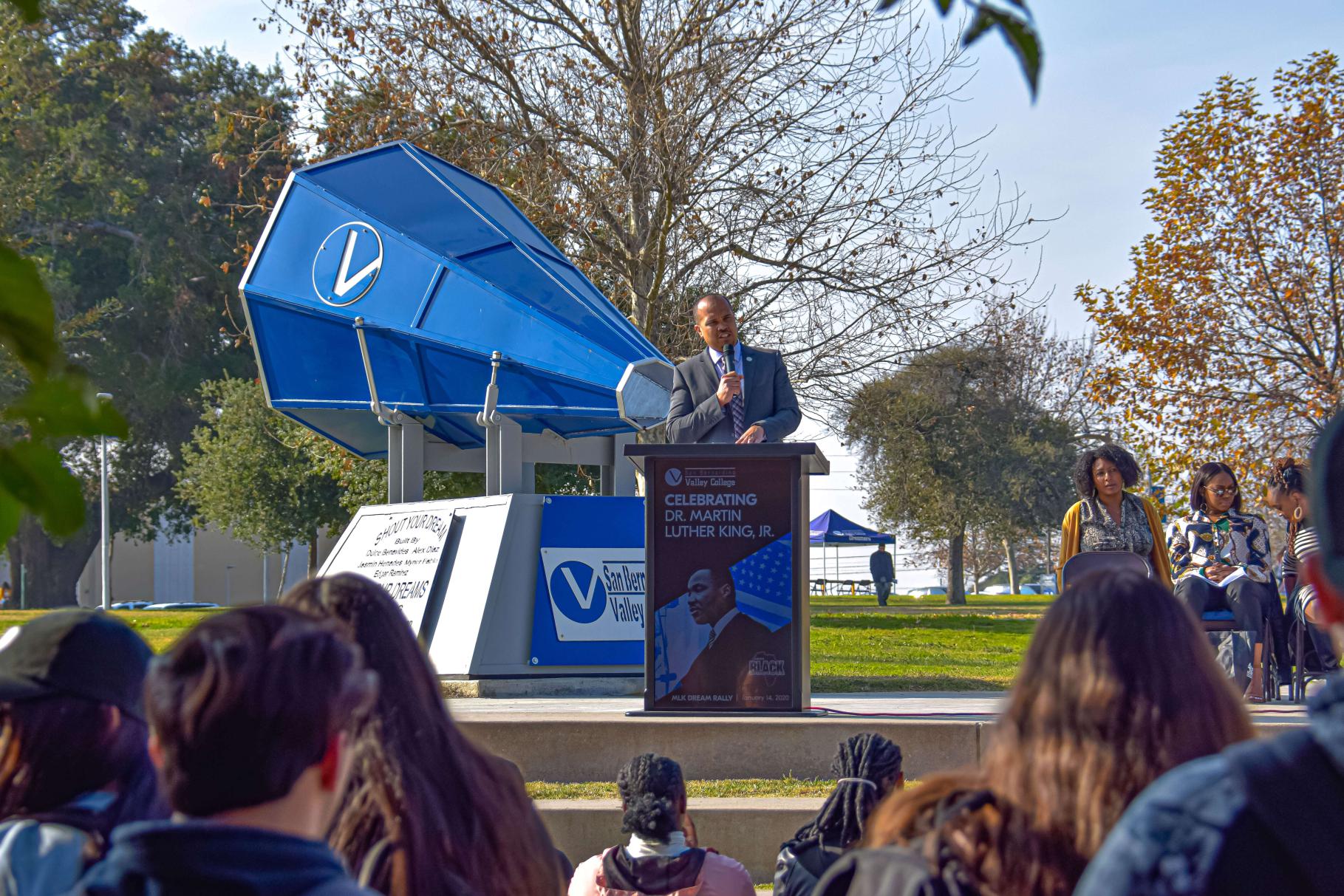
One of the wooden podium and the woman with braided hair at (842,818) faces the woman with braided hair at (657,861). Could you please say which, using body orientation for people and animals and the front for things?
the wooden podium

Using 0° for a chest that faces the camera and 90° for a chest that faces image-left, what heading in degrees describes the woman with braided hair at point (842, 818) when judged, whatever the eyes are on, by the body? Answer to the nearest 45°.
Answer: approximately 225°

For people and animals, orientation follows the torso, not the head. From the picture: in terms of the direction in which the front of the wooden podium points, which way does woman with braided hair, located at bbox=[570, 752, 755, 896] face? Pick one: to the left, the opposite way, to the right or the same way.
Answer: the opposite way

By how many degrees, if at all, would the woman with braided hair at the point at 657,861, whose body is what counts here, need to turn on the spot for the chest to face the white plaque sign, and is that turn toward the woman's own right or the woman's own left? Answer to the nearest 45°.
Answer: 0° — they already face it

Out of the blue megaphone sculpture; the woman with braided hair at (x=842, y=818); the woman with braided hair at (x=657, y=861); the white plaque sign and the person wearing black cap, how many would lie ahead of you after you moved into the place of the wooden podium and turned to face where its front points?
3

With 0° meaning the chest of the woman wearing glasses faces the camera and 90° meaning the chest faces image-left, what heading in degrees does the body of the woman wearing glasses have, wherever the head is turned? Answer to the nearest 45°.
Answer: approximately 0°

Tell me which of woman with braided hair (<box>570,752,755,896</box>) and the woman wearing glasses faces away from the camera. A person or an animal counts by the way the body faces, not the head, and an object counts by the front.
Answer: the woman with braided hair

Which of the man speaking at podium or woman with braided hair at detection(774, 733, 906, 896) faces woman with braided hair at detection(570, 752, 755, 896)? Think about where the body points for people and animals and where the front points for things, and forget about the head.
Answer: the man speaking at podium

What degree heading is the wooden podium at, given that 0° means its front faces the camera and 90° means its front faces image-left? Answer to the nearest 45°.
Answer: approximately 0°

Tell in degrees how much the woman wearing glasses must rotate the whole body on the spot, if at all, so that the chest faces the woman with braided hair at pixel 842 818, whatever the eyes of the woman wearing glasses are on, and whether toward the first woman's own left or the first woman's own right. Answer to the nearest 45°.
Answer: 0° — they already face them
